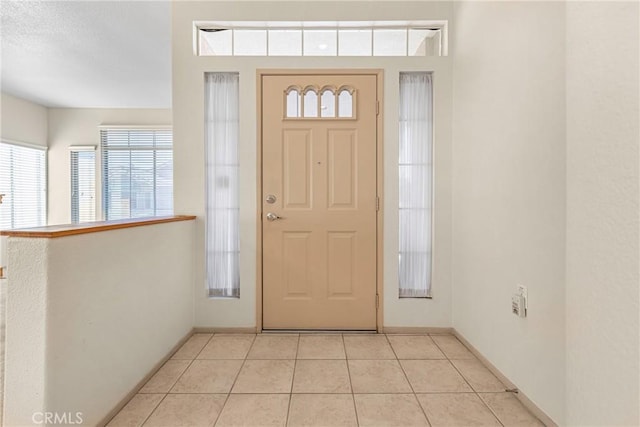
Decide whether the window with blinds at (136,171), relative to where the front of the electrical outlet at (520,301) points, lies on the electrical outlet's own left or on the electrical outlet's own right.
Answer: on the electrical outlet's own right

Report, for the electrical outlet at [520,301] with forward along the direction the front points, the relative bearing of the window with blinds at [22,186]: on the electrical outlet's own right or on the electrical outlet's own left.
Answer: on the electrical outlet's own right

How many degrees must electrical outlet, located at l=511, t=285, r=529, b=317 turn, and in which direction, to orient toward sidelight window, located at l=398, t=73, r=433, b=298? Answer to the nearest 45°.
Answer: approximately 90° to its right

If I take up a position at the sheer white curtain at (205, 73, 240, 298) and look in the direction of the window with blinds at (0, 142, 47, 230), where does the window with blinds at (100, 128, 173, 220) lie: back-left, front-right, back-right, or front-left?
front-right

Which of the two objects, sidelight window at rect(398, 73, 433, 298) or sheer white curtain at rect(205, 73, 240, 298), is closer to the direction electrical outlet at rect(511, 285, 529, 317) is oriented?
the sheer white curtain

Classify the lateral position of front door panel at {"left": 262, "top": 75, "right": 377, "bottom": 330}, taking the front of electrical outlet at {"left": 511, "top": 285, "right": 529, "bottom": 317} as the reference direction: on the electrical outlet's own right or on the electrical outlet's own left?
on the electrical outlet's own right

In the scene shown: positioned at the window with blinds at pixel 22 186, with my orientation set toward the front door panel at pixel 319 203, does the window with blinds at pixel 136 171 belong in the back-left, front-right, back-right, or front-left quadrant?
front-left
